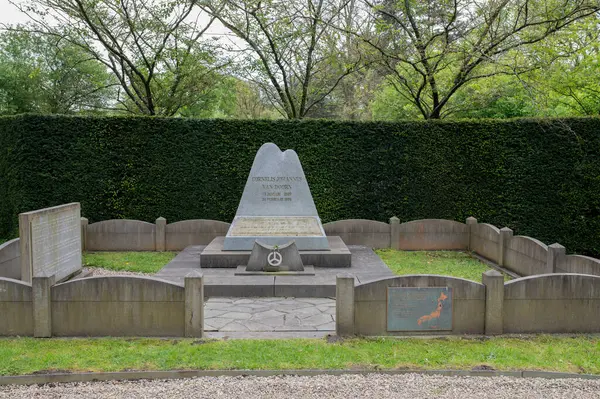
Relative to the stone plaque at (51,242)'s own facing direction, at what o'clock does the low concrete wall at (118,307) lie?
The low concrete wall is roughly at 1 o'clock from the stone plaque.

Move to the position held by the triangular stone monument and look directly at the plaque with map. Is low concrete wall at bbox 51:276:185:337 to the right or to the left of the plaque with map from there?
right

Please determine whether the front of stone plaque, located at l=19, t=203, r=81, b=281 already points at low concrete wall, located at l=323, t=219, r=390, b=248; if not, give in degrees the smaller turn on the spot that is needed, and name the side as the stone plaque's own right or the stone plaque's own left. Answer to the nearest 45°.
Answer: approximately 45° to the stone plaque's own left

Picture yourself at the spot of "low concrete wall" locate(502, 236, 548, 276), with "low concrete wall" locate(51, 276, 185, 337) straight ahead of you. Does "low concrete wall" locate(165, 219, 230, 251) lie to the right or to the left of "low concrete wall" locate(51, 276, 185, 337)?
right

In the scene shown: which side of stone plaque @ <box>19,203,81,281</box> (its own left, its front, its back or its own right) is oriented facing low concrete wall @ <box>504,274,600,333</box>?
front

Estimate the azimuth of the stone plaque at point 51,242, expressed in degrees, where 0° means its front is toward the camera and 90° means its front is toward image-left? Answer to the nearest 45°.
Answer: approximately 315°

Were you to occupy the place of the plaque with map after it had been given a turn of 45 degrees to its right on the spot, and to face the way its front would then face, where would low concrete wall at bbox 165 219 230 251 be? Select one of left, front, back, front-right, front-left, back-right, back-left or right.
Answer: right

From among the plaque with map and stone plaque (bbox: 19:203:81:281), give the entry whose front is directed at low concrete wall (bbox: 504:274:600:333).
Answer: the stone plaque

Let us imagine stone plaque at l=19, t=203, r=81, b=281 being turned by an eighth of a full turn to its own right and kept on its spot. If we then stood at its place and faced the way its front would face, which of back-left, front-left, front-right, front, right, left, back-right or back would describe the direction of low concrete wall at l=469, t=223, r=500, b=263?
left

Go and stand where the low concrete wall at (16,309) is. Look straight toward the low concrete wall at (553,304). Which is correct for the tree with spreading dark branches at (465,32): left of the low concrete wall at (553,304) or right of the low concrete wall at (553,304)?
left

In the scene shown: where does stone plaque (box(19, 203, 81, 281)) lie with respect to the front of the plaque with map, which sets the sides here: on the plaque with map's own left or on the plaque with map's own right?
on the plaque with map's own right

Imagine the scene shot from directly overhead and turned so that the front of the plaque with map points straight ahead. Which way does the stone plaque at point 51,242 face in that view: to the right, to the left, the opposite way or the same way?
to the left

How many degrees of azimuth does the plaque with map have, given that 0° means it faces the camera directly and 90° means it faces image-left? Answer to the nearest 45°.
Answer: approximately 0°

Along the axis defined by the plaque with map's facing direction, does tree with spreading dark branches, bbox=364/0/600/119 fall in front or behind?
behind

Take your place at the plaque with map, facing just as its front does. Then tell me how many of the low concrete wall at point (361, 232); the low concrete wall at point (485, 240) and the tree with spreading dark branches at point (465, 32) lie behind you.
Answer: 3

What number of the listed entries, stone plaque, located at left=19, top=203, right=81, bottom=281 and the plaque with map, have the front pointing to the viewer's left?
0
